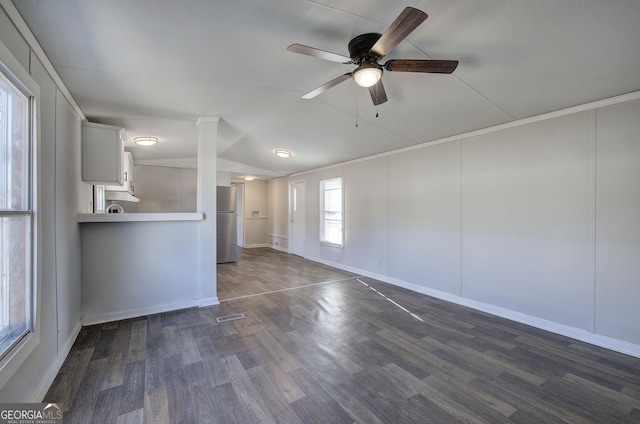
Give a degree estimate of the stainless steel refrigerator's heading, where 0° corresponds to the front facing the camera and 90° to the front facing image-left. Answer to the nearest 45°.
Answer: approximately 0°

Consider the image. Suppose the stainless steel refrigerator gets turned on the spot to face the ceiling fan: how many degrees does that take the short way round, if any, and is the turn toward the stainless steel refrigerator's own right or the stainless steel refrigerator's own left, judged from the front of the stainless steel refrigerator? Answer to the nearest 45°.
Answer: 0° — it already faces it

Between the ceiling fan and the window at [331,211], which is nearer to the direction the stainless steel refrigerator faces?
the ceiling fan

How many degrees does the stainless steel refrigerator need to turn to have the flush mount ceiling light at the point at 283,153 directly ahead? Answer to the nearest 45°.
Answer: approximately 45° to its left

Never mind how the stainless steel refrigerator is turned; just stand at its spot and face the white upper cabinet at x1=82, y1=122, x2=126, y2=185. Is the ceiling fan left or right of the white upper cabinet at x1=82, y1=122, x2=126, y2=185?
left

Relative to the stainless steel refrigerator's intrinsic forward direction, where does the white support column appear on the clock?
The white support column is roughly at 12 o'clock from the stainless steel refrigerator.

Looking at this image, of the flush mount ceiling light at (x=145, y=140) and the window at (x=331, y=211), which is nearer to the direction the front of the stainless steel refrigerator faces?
the flush mount ceiling light

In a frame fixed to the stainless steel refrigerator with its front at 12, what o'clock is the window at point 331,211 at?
The window is roughly at 10 o'clock from the stainless steel refrigerator.
